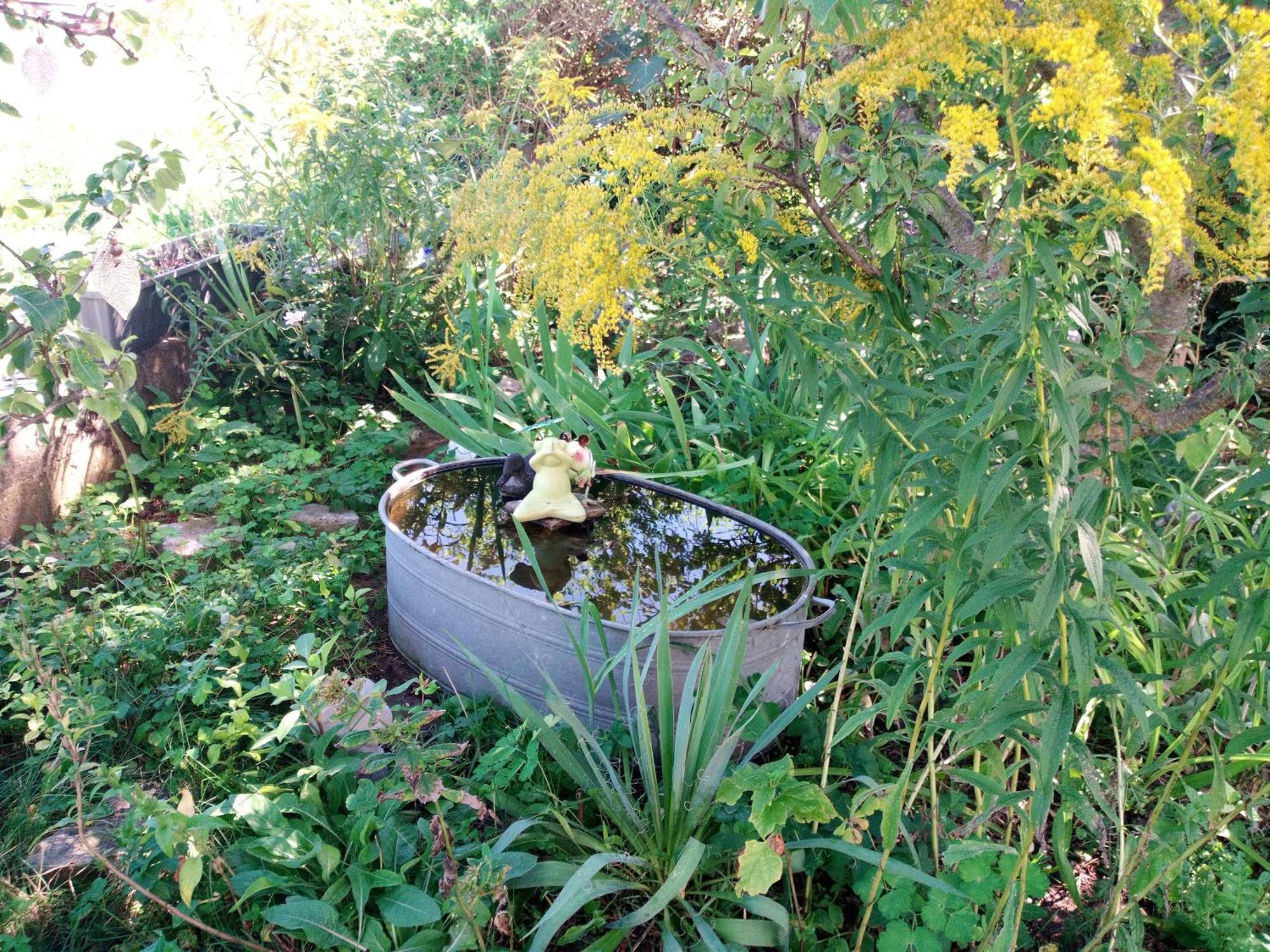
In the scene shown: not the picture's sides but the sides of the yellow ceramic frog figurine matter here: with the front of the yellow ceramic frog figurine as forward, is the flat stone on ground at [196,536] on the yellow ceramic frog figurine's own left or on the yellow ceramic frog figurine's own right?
on the yellow ceramic frog figurine's own right

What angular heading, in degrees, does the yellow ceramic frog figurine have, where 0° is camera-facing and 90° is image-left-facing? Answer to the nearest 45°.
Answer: approximately 0°

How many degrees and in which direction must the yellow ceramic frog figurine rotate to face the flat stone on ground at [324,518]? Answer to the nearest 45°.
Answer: approximately 135° to its right
